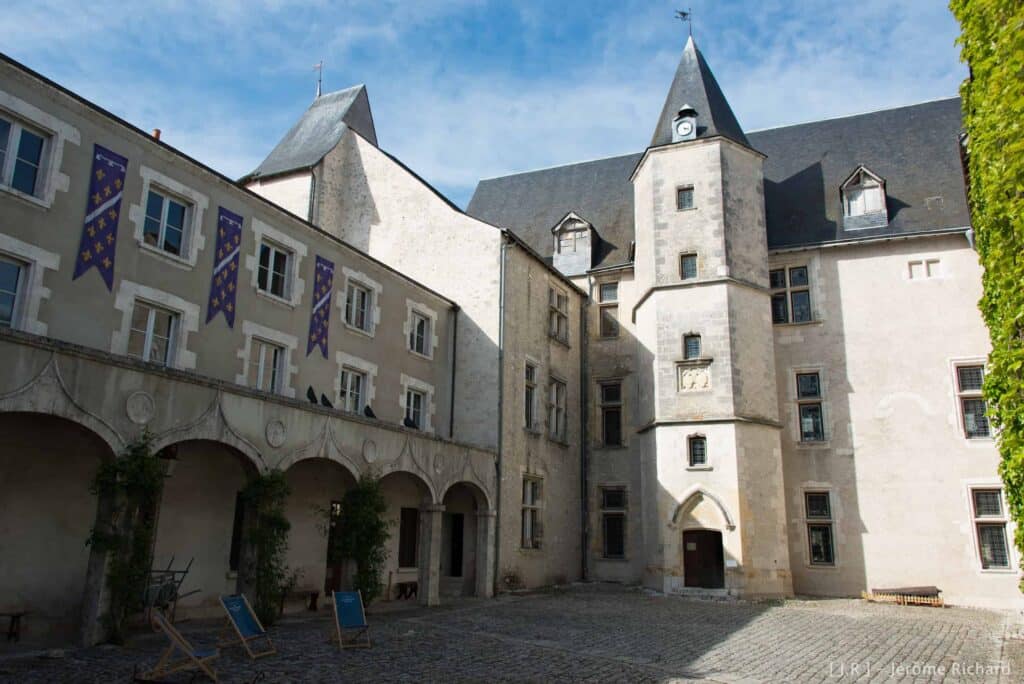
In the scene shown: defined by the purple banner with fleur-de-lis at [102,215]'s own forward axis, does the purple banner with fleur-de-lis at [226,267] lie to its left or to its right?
on its left

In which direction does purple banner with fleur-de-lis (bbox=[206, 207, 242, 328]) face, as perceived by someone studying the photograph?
facing the viewer and to the right of the viewer

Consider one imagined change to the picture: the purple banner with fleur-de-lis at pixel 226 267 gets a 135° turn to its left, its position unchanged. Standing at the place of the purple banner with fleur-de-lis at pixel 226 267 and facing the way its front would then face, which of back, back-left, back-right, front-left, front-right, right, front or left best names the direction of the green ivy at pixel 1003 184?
back-right

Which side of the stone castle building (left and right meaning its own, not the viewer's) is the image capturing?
front

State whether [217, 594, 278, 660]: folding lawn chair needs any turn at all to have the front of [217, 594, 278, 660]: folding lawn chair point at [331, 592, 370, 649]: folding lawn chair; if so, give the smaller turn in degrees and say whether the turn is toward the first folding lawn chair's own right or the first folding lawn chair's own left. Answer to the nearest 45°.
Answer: approximately 90° to the first folding lawn chair's own left
